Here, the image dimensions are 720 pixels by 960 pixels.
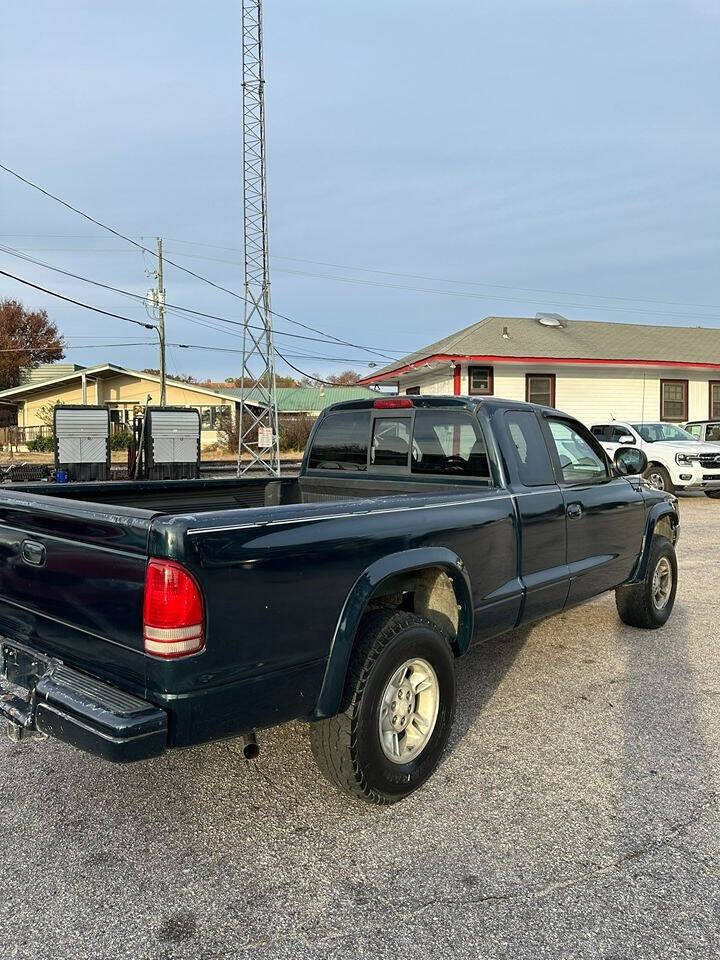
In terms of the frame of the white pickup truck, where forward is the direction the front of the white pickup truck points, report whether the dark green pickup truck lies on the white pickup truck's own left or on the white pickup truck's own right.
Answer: on the white pickup truck's own right

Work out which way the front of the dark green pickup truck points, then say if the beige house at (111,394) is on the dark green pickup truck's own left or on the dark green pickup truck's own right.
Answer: on the dark green pickup truck's own left

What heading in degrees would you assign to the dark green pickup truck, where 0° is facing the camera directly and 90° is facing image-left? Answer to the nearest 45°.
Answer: approximately 225°

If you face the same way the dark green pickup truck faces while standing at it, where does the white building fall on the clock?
The white building is roughly at 11 o'clock from the dark green pickup truck.

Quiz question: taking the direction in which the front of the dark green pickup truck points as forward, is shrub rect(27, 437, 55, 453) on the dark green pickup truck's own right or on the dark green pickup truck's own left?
on the dark green pickup truck's own left

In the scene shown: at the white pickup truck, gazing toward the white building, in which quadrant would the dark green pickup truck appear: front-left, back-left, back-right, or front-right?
back-left

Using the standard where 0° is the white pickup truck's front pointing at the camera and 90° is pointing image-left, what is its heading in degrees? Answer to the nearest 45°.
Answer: approximately 315°

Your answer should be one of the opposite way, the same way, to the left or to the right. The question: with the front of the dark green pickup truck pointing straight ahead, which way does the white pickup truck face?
to the right

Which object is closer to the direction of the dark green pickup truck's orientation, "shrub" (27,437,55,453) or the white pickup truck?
the white pickup truck

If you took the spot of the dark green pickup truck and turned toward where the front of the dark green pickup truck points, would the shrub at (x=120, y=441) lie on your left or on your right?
on your left
